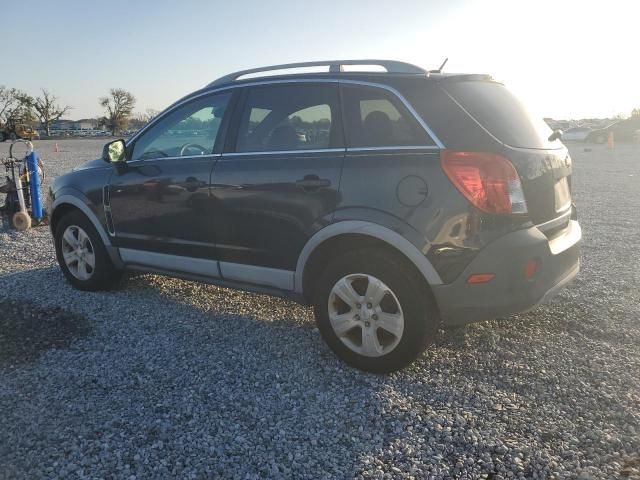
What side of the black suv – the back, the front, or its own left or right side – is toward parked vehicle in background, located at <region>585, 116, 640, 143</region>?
right

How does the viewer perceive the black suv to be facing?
facing away from the viewer and to the left of the viewer

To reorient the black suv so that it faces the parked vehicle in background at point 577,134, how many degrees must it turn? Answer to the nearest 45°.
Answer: approximately 90° to its right

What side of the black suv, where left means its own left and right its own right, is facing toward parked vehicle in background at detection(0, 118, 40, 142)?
front
